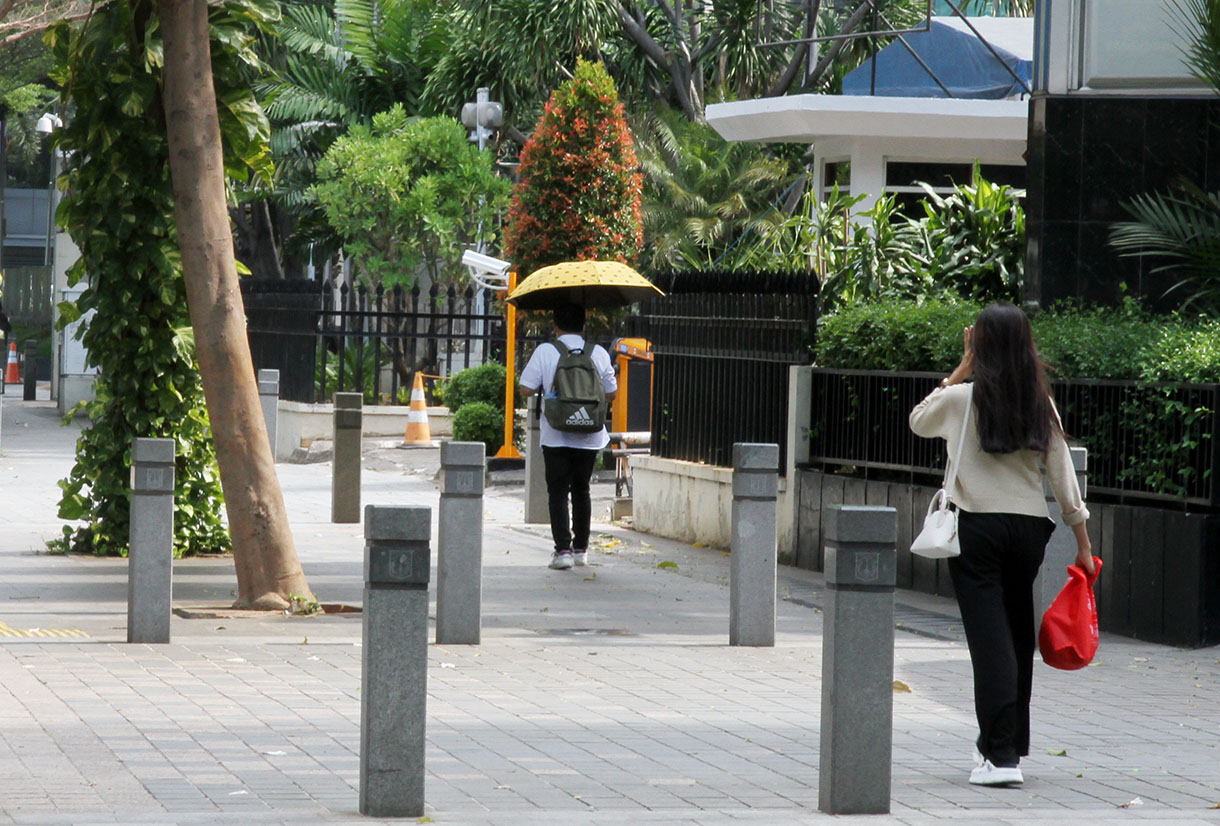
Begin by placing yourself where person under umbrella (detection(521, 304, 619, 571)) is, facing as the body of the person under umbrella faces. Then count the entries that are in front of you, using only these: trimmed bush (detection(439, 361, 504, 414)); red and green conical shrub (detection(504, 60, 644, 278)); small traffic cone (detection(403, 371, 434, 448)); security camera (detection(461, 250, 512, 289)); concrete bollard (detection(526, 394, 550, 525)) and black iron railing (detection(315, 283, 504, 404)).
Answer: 6

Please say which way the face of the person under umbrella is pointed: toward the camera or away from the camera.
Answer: away from the camera

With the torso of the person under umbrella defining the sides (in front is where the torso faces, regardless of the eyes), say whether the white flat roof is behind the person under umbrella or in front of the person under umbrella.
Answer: in front

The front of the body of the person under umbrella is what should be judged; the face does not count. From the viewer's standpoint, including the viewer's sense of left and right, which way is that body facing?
facing away from the viewer

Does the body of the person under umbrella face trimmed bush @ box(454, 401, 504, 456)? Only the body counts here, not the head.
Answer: yes

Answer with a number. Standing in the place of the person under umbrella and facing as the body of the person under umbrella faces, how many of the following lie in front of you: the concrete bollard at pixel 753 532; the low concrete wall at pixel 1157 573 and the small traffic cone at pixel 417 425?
1

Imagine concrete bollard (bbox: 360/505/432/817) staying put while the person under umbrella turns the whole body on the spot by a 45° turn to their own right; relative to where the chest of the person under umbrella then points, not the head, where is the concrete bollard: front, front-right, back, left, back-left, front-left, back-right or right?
back-right

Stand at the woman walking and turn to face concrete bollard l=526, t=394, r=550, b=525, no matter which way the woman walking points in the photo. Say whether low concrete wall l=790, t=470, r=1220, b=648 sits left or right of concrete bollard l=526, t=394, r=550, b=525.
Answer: right

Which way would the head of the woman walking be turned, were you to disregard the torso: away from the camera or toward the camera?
away from the camera
